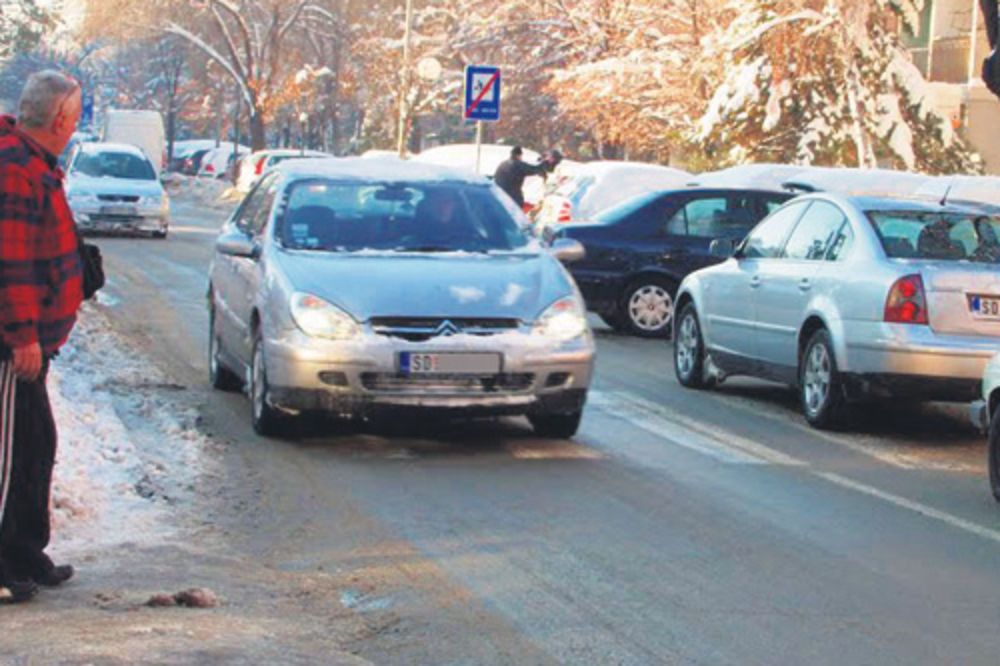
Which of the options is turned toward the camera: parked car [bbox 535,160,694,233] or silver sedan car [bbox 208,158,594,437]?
the silver sedan car

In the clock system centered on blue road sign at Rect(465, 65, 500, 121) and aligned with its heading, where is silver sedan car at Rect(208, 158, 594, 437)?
The silver sedan car is roughly at 12 o'clock from the blue road sign.

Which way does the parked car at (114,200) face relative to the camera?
toward the camera

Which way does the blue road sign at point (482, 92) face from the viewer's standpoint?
toward the camera

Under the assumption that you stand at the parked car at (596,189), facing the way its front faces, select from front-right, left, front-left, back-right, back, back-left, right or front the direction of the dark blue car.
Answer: back-right

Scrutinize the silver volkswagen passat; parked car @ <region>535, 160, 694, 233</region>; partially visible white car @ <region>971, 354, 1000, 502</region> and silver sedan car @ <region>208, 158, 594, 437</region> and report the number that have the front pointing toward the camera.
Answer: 1

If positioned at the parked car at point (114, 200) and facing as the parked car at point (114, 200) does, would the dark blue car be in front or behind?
in front

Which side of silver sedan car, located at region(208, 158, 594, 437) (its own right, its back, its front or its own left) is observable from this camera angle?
front

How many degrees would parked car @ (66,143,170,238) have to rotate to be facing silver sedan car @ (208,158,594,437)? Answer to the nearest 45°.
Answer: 0° — it already faces it

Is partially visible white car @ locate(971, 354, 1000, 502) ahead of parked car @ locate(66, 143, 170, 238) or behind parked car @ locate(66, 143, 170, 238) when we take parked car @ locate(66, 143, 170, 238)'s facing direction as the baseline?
ahead

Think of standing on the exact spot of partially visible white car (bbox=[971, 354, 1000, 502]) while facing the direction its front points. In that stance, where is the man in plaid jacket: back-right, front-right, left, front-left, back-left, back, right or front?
left

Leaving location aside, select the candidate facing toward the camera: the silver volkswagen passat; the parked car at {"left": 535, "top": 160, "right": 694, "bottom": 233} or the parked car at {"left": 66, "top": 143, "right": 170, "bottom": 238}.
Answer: the parked car at {"left": 66, "top": 143, "right": 170, "bottom": 238}

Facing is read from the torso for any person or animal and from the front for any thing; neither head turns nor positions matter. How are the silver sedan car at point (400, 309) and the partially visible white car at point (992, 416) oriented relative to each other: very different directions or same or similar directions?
very different directions

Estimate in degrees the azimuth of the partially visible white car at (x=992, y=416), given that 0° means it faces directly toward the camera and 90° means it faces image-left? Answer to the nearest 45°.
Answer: approximately 135°

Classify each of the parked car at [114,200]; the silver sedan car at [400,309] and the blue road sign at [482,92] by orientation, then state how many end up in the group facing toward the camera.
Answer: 3

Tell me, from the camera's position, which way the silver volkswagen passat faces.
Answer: facing away from the viewer and to the left of the viewer

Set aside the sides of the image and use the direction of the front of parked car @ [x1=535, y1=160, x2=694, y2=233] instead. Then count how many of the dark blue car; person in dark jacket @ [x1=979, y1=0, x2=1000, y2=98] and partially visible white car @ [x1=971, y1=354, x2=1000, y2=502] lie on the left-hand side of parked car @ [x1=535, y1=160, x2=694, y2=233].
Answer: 0
